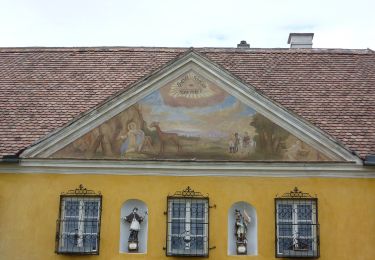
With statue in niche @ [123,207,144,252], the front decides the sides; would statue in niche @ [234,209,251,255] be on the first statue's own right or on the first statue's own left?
on the first statue's own left

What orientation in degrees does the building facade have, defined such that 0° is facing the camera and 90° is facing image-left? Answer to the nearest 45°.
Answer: approximately 0°

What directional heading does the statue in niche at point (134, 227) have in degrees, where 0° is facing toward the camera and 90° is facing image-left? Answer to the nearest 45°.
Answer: approximately 0°
